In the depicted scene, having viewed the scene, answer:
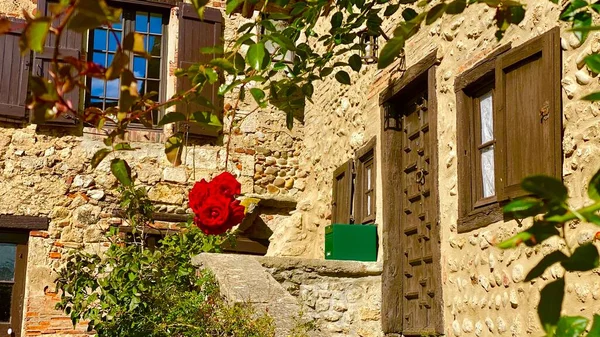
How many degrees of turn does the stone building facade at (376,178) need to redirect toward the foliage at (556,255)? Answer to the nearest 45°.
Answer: approximately 45° to its left

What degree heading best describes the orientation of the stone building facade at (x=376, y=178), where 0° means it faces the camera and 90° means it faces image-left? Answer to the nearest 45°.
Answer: approximately 45°

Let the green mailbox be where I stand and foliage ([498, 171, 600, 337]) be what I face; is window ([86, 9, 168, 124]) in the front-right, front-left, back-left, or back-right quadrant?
back-right
